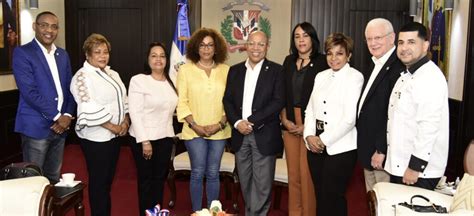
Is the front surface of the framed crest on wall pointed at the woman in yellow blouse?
yes

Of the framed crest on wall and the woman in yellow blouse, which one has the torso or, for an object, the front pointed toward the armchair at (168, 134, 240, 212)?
the framed crest on wall

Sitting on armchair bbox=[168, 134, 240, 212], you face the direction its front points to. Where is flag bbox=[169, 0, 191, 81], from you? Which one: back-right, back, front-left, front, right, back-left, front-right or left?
back

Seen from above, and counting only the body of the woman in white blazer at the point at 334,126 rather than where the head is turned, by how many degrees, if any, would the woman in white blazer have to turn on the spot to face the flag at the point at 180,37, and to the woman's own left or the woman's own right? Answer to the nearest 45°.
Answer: approximately 90° to the woman's own right

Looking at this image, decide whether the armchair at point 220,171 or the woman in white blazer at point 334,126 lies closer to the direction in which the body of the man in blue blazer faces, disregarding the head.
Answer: the woman in white blazer

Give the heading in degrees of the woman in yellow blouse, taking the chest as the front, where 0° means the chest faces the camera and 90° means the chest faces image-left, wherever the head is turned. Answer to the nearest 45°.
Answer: approximately 0°

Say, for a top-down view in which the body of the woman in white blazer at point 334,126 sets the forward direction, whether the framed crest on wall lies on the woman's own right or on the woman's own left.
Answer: on the woman's own right

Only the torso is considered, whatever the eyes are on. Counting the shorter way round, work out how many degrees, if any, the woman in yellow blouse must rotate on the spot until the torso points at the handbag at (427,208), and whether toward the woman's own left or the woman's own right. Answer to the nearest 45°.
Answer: approximately 45° to the woman's own left

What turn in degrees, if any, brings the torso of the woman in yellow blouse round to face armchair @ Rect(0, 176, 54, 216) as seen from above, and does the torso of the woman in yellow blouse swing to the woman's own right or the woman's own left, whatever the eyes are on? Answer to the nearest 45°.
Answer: approximately 45° to the woman's own right

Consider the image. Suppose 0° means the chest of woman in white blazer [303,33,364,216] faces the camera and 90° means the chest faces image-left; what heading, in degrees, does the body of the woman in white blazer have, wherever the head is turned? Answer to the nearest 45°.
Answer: approximately 45°

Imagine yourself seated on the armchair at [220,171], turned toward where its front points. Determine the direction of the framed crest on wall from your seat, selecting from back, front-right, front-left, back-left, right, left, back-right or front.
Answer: back
